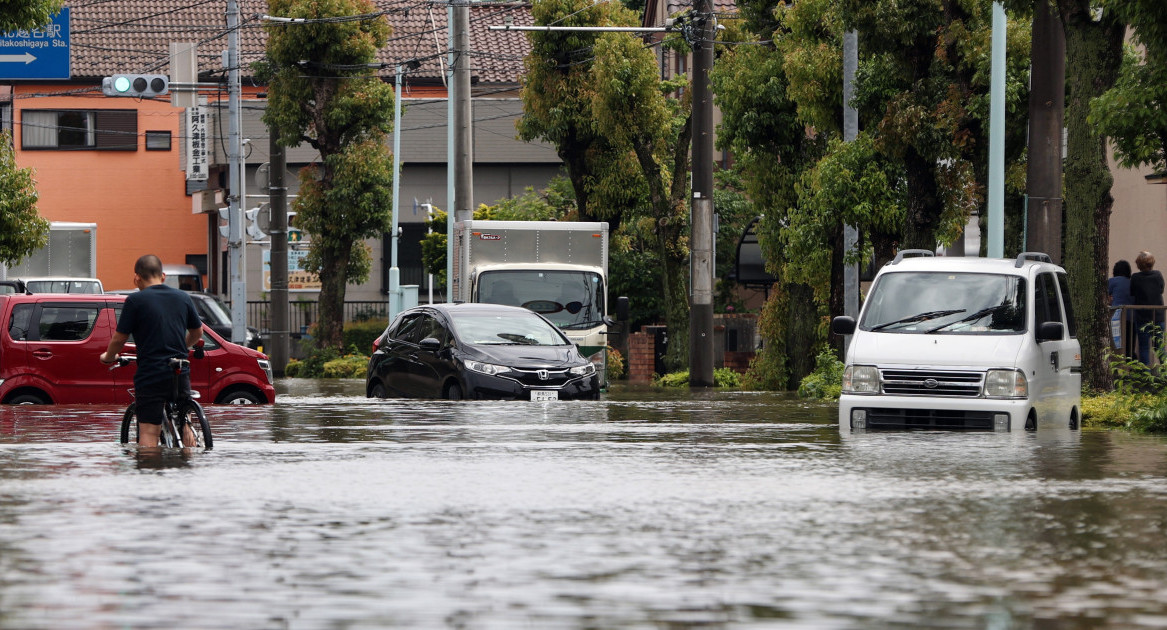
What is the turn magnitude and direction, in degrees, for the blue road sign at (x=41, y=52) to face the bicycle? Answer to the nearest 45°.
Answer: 0° — it already faces it

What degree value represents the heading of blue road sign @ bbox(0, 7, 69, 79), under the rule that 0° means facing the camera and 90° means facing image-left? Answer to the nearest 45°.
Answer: approximately 0°

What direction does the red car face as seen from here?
to the viewer's right

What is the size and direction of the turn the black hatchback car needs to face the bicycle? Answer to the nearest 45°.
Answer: approximately 45° to its right

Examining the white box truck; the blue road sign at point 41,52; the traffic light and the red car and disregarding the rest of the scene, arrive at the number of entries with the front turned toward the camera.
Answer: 3

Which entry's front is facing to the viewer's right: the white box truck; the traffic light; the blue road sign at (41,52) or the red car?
the red car

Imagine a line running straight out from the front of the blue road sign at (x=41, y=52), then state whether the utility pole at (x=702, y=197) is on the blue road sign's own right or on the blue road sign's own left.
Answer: on the blue road sign's own left

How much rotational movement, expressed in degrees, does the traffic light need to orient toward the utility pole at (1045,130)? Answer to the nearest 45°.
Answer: approximately 45° to its left

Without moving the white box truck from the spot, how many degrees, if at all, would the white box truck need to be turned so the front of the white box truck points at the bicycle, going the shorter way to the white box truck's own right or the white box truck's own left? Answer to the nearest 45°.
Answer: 0° — it already faces it
